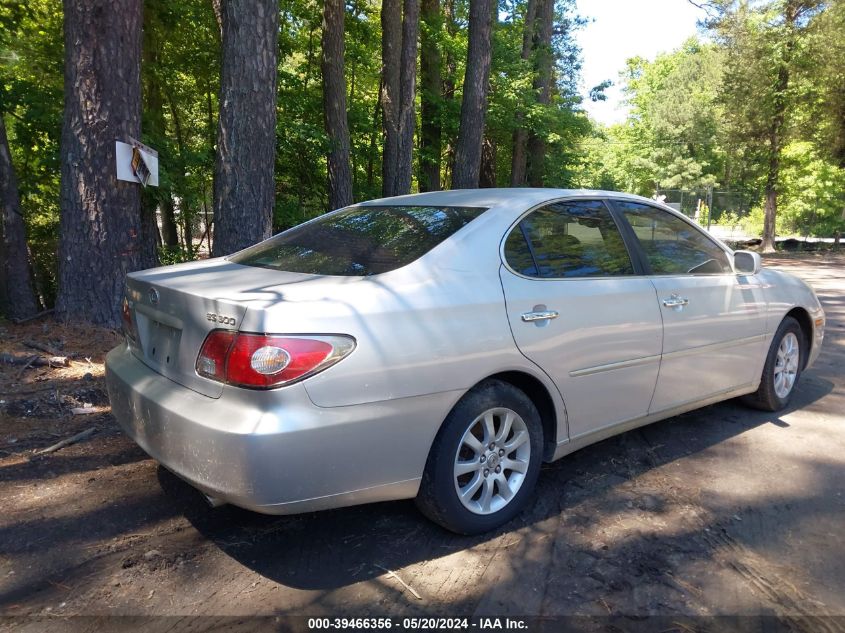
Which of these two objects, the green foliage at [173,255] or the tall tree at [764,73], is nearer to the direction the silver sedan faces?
the tall tree

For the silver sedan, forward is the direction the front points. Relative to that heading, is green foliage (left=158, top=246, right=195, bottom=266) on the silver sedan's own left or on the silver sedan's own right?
on the silver sedan's own left

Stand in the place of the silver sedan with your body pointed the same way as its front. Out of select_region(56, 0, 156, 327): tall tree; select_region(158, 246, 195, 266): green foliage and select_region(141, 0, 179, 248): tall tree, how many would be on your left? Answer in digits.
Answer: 3

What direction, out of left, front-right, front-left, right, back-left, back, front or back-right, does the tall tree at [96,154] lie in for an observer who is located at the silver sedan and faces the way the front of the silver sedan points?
left

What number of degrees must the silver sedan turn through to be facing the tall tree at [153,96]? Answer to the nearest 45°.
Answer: approximately 90° to its left

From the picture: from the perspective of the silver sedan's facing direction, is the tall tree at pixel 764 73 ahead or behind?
ahead

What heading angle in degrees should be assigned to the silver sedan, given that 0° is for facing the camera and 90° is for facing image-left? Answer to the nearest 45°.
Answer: approximately 225°
